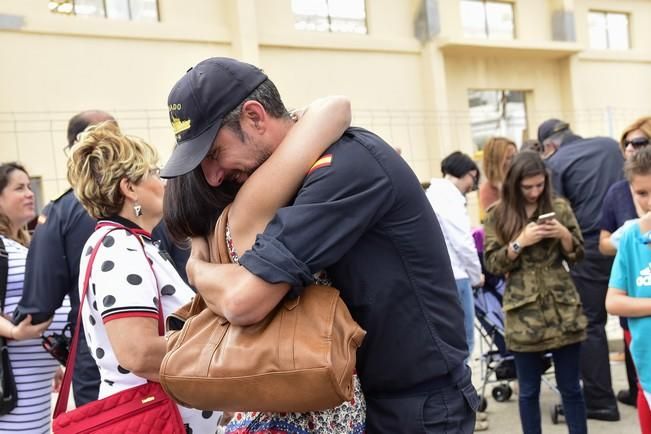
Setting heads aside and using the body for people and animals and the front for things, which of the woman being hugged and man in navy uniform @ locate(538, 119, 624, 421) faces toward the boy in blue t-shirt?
the woman being hugged

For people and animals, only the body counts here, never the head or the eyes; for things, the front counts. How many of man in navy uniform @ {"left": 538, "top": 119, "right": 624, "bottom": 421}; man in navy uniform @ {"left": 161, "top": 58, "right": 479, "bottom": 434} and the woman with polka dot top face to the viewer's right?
1

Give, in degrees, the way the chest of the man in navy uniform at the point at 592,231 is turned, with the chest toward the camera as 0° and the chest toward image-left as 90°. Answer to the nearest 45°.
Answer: approximately 135°

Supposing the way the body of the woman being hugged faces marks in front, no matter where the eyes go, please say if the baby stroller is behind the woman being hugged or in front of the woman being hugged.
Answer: in front

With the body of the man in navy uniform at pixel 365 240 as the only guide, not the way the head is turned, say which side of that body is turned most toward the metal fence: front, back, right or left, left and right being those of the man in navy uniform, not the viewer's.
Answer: right

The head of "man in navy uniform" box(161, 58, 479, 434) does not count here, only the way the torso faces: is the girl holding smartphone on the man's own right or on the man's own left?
on the man's own right

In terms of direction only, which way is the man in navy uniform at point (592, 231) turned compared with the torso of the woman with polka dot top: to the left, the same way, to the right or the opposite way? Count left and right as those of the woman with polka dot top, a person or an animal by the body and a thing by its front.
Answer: to the left

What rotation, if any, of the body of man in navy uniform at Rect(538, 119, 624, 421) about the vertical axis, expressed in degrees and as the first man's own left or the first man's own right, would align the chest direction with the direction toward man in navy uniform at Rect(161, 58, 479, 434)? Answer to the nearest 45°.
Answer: approximately 135° to the first man's own left

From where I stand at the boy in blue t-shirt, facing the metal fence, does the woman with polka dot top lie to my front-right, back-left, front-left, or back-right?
back-left

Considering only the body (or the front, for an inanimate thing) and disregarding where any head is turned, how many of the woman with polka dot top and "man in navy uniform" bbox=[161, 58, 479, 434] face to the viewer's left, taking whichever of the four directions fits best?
1

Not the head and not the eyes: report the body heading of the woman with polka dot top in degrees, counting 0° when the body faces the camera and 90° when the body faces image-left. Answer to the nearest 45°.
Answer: approximately 270°

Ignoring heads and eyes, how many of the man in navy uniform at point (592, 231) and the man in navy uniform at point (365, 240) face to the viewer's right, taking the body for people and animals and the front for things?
0

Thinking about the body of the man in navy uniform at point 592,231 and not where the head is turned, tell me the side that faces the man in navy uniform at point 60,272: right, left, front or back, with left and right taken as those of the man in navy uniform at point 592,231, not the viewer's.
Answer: left

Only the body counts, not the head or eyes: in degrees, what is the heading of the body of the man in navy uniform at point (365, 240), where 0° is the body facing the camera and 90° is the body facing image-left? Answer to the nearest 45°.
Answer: approximately 90°

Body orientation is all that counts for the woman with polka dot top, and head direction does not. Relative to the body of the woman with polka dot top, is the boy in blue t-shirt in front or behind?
in front
